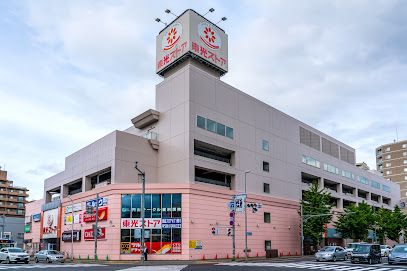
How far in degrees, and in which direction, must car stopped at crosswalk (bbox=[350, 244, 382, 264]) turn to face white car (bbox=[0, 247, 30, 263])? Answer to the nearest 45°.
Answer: approximately 45° to its right

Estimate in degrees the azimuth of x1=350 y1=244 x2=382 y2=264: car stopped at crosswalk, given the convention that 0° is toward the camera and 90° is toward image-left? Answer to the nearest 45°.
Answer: approximately 45°

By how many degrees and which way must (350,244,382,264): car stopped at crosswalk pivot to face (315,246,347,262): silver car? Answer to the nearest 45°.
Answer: approximately 90° to its right

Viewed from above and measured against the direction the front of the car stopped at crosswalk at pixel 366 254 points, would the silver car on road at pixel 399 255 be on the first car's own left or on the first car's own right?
on the first car's own left
